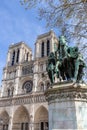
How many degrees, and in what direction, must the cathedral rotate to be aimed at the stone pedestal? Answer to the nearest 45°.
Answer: approximately 45° to its left

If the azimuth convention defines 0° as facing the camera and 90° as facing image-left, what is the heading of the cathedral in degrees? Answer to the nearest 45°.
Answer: approximately 45°

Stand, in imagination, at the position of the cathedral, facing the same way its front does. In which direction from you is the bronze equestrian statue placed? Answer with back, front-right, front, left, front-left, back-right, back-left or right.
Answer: front-left
